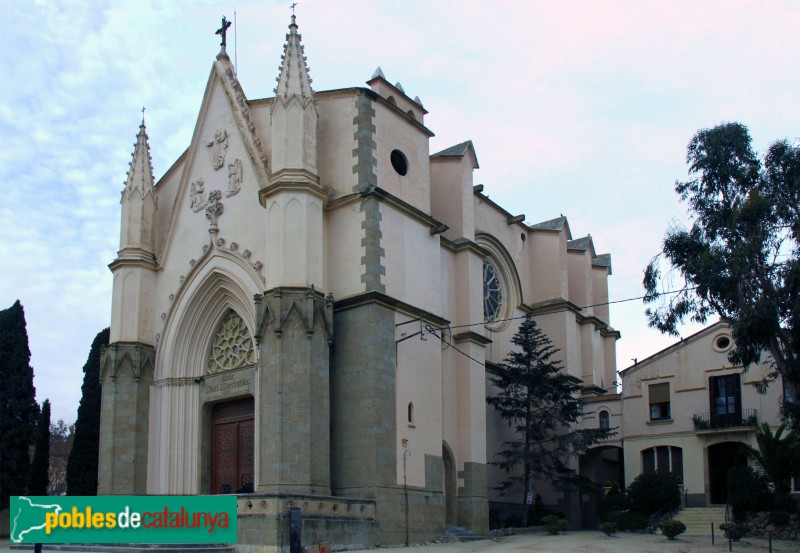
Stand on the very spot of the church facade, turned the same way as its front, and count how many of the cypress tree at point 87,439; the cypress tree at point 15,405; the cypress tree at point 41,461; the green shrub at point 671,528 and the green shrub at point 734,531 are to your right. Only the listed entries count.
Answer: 3

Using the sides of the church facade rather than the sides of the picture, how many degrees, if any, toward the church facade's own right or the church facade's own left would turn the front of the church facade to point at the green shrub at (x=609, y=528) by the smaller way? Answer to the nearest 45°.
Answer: approximately 135° to the church facade's own left

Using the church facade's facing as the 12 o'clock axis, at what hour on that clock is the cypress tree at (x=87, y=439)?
The cypress tree is roughly at 3 o'clock from the church facade.

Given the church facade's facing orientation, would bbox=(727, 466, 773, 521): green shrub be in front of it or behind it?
behind

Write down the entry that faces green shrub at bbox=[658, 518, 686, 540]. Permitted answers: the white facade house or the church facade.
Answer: the white facade house

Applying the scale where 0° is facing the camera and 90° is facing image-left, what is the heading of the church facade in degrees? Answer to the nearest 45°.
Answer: approximately 45°

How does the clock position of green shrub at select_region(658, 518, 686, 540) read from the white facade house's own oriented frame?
The green shrub is roughly at 12 o'clock from the white facade house.

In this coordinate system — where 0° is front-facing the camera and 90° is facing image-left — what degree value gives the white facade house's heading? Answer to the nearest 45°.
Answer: approximately 0°

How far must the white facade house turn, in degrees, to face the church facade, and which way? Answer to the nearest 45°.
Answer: approximately 45° to its right

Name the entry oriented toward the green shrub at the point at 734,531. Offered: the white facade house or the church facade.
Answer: the white facade house

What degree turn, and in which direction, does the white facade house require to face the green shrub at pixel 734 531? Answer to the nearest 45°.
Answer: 0° — it already faces it
